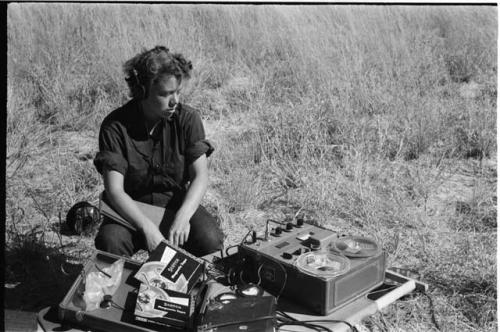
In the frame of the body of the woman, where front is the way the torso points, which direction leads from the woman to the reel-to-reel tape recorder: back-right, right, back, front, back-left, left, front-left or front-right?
front-left

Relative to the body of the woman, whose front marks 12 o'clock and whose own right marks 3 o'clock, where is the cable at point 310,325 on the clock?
The cable is roughly at 11 o'clock from the woman.

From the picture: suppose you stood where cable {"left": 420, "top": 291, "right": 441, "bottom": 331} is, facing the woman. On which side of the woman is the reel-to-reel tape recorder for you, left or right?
left

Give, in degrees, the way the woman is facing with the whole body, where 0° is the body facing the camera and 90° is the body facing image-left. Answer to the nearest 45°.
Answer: approximately 0°
